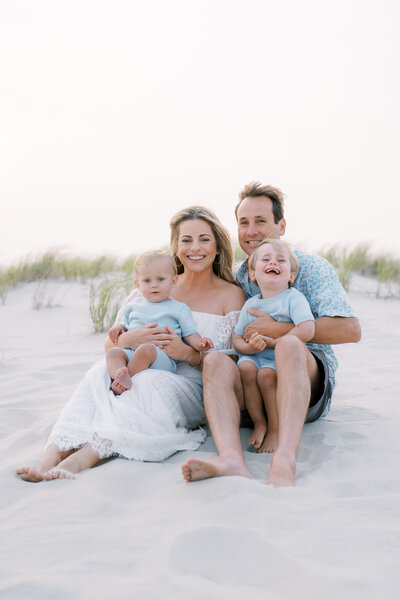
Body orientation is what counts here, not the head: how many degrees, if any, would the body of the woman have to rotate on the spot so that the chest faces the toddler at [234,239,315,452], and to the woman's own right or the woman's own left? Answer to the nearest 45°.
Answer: approximately 135° to the woman's own left

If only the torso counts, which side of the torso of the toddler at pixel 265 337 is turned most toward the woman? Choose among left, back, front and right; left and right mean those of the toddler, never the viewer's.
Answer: right

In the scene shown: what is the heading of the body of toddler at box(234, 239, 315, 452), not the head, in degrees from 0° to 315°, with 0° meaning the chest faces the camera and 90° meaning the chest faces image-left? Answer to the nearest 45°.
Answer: approximately 0°

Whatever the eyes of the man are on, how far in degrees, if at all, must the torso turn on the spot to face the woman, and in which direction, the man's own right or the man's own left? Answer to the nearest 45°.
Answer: approximately 45° to the man's own right

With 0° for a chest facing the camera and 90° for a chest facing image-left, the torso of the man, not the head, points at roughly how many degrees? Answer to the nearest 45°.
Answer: approximately 45°

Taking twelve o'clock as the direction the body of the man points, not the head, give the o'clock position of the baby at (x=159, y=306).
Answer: The baby is roughly at 2 o'clock from the man.

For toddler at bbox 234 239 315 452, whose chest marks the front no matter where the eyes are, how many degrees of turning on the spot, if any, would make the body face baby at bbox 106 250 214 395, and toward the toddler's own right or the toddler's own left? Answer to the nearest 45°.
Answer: approximately 90° to the toddler's own right
